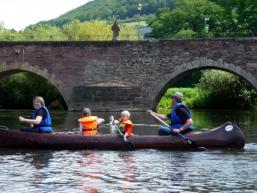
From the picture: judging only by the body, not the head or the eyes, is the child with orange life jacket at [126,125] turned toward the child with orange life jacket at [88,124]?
yes

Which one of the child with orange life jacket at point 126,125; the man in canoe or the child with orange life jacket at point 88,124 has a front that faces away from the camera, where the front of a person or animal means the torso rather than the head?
the child with orange life jacket at point 88,124

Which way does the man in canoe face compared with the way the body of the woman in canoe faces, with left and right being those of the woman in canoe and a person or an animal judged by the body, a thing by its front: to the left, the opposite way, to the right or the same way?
the same way

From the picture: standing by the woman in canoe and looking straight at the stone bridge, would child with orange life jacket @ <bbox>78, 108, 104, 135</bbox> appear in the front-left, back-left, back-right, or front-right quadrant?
front-right

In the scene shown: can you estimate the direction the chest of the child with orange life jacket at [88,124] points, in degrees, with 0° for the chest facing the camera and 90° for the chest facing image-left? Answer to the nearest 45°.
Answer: approximately 180°

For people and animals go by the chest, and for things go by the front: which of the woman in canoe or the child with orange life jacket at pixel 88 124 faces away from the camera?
the child with orange life jacket
